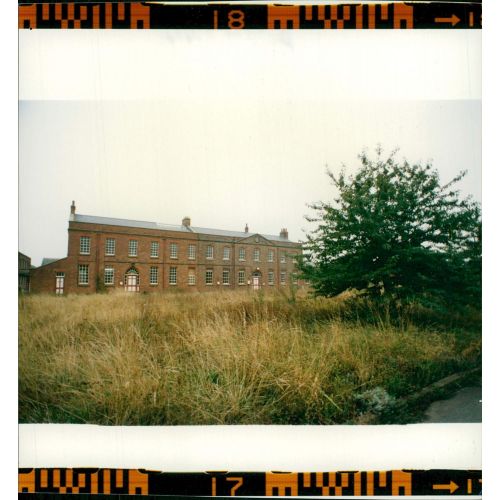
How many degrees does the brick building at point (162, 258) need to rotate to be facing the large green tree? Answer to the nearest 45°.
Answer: approximately 45° to its left

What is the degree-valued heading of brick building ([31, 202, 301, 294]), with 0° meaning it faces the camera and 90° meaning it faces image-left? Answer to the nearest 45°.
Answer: approximately 315°
